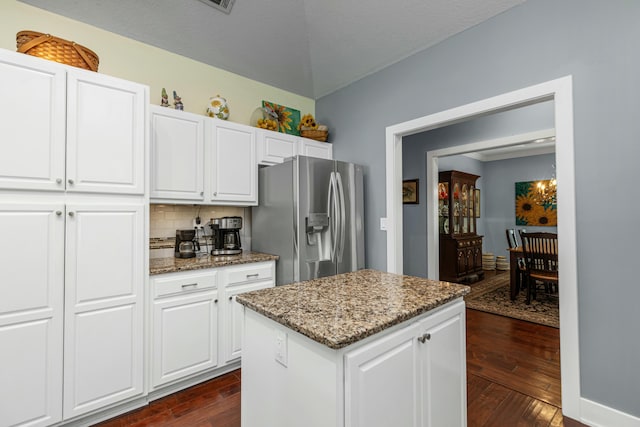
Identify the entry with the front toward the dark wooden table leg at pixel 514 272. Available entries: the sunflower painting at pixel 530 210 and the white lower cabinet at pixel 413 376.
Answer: the sunflower painting

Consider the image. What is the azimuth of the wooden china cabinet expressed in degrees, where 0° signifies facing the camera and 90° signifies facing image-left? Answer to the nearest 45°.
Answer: approximately 315°

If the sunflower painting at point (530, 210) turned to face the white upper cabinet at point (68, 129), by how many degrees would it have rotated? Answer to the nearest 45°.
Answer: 0° — it already faces it

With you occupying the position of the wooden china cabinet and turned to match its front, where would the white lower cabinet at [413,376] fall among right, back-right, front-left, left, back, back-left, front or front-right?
front-right

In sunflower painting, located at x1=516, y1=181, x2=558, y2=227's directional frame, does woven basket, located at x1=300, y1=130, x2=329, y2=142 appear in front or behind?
in front

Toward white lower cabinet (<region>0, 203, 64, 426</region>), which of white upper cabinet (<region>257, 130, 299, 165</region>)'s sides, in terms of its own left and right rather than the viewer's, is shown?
right

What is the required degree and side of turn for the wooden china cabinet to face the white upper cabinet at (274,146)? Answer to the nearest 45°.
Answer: approximately 90° to its right
